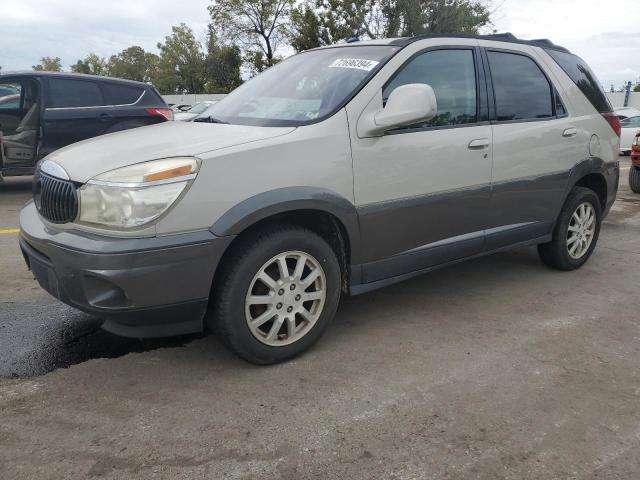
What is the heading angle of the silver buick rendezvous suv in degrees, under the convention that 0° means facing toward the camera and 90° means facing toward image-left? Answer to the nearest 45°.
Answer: approximately 45°

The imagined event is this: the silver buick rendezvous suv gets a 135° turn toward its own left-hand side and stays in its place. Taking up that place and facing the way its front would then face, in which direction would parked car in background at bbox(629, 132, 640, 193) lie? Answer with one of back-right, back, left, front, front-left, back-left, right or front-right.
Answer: front-left

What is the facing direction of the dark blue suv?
to the viewer's left

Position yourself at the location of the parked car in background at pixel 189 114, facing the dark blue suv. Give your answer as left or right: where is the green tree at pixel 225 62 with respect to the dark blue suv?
right

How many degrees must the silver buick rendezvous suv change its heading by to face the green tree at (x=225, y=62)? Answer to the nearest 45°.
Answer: approximately 135° to its right

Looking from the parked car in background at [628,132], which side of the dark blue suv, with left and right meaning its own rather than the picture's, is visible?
back

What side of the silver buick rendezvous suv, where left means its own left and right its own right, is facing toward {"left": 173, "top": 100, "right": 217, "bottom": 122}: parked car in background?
right
